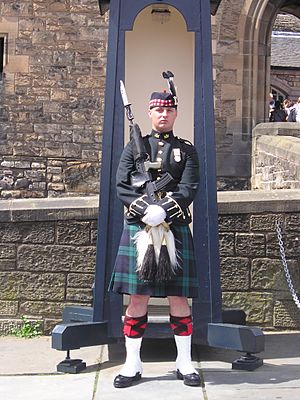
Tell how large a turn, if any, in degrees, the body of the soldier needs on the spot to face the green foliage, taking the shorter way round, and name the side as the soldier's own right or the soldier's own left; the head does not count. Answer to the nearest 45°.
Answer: approximately 135° to the soldier's own right

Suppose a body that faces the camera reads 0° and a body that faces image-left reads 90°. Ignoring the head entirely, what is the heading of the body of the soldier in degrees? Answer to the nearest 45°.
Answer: approximately 0°

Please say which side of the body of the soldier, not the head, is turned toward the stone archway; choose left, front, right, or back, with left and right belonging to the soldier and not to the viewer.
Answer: back
